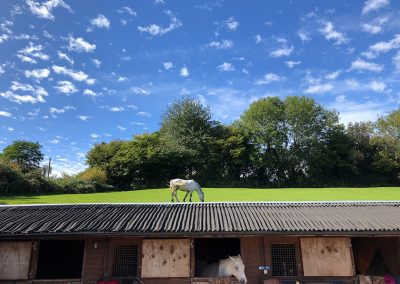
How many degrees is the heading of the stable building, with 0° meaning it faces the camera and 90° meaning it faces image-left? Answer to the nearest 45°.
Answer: approximately 0°

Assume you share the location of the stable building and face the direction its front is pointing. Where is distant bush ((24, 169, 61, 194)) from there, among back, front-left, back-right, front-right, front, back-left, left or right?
back-right

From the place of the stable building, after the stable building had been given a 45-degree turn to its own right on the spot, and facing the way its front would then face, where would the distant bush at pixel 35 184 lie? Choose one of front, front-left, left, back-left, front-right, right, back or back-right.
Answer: right

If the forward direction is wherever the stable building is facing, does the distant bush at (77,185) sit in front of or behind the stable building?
behind

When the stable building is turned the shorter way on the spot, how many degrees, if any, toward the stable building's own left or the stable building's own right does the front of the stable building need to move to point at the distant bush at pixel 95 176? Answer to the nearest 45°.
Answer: approximately 135° to the stable building's own right
